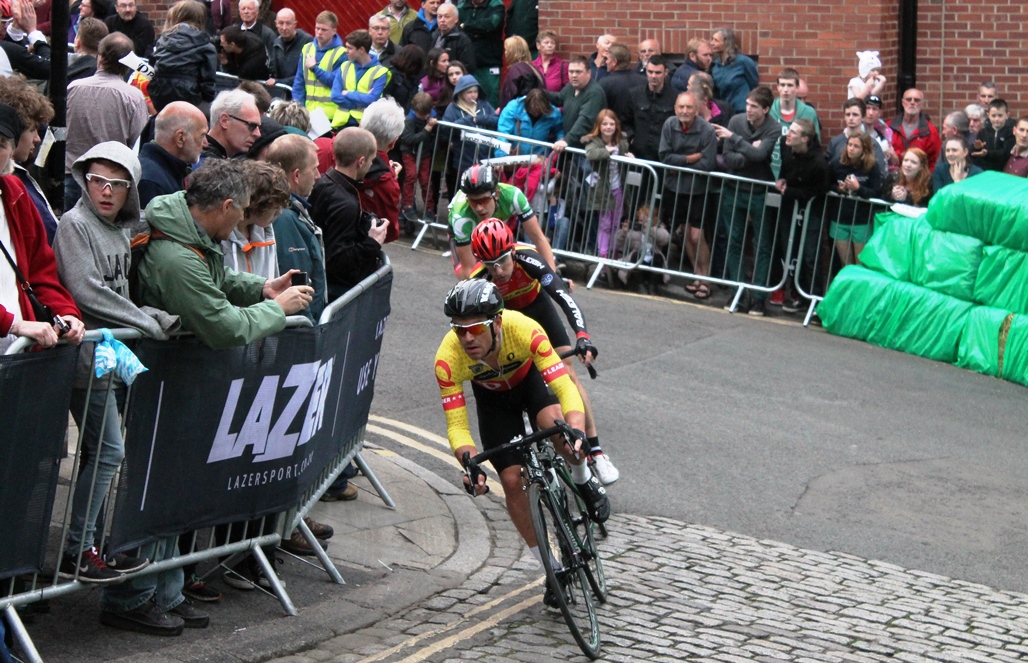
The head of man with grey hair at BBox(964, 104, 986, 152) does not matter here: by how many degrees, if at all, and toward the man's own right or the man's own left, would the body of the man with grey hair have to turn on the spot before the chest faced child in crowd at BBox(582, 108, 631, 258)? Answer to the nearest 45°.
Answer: approximately 45° to the man's own right

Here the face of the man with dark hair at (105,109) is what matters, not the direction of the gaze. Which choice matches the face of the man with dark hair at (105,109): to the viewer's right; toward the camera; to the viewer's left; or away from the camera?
away from the camera

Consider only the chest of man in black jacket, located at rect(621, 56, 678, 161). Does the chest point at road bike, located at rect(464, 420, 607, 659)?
yes

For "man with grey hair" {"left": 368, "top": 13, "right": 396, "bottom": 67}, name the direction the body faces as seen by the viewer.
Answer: toward the camera

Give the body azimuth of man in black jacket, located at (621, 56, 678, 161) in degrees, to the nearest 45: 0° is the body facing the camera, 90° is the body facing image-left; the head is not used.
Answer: approximately 0°

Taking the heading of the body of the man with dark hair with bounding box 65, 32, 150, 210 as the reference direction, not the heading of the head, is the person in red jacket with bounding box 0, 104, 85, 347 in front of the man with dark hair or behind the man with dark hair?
behind

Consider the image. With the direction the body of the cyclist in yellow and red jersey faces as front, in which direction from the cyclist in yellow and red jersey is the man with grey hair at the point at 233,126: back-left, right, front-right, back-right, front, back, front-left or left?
back-right

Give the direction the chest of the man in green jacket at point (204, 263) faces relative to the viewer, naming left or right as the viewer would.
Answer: facing to the right of the viewer

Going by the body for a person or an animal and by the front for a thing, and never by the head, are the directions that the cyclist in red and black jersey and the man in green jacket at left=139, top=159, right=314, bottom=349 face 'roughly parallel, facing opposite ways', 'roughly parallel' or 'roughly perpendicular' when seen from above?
roughly perpendicular

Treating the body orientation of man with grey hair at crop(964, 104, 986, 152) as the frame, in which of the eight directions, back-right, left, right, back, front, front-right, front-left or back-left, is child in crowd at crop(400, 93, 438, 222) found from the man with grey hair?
front-right

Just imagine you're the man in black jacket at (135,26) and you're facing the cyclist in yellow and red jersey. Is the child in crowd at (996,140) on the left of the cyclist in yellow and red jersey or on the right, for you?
left

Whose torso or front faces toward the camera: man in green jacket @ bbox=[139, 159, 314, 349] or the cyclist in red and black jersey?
the cyclist in red and black jersey

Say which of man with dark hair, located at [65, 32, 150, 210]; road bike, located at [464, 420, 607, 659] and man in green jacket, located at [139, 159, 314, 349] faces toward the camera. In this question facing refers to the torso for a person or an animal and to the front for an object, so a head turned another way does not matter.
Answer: the road bike

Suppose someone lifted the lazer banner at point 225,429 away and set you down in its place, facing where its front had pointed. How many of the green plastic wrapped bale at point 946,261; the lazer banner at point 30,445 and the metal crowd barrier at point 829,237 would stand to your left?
2
